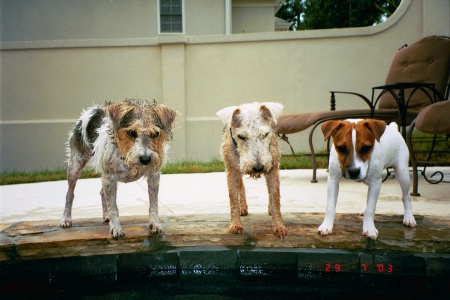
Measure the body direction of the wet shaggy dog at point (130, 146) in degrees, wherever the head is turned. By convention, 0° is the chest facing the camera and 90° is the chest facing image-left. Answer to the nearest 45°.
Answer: approximately 315°

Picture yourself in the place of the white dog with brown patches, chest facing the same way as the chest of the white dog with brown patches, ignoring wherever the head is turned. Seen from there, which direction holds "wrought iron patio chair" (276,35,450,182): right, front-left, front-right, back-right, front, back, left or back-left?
back-right

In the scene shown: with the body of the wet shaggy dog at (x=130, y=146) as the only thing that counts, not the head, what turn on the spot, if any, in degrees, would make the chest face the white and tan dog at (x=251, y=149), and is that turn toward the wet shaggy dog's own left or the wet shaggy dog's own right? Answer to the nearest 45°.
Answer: approximately 45° to the wet shaggy dog's own left

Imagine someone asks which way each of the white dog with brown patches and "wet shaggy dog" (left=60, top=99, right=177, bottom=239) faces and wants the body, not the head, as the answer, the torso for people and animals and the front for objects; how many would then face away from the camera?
0

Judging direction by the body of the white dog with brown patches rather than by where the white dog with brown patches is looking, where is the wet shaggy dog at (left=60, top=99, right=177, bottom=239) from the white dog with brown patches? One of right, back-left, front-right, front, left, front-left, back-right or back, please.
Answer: front-right

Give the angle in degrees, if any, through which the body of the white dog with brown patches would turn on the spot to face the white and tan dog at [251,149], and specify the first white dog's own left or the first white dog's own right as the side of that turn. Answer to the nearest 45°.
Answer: approximately 45° to the first white dog's own right

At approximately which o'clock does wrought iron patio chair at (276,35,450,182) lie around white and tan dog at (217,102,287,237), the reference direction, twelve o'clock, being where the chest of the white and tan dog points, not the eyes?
The wrought iron patio chair is roughly at 7 o'clock from the white and tan dog.

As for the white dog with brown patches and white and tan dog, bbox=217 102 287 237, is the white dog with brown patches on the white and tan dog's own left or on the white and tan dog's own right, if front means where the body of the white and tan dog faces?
on the white and tan dog's own left

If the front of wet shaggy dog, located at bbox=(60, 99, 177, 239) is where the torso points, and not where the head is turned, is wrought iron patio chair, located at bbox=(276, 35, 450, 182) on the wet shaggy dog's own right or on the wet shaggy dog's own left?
on the wet shaggy dog's own left

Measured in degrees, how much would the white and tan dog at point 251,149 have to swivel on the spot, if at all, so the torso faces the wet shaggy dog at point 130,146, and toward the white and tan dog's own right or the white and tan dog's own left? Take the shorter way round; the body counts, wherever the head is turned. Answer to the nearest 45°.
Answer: approximately 90° to the white and tan dog's own right

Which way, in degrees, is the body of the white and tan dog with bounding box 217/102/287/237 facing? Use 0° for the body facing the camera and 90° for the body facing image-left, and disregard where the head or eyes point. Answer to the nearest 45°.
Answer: approximately 0°

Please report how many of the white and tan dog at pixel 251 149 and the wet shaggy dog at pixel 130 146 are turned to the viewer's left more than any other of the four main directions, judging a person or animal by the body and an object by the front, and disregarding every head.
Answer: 0
